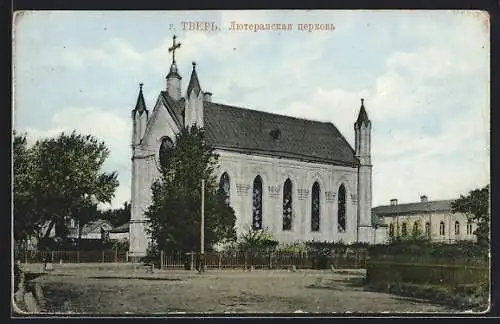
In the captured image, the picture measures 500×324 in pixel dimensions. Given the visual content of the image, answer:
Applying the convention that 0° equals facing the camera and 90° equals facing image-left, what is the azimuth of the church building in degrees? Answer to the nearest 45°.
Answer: approximately 45°

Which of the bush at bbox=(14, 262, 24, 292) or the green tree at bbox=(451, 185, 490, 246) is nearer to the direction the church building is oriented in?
the bush

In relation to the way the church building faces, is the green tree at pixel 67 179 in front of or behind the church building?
in front

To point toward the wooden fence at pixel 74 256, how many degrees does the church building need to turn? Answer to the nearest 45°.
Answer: approximately 45° to its right

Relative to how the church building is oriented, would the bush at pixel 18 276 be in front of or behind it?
in front
